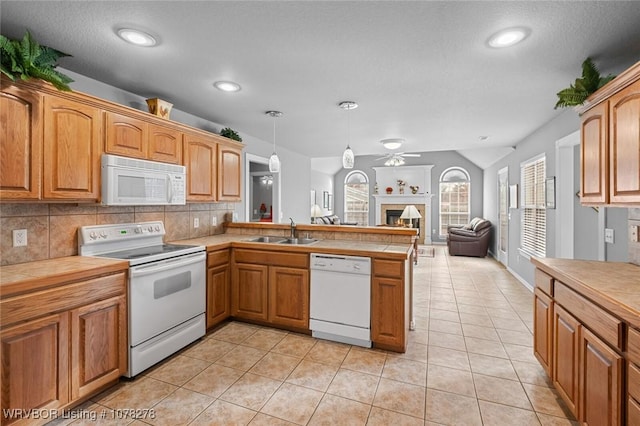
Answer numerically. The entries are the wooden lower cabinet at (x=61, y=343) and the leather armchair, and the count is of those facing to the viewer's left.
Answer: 1

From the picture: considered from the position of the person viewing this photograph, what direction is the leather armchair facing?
facing to the left of the viewer

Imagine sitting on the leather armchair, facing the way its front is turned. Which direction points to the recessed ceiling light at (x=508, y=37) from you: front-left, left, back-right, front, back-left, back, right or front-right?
left

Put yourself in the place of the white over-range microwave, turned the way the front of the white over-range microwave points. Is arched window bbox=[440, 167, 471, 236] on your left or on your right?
on your left

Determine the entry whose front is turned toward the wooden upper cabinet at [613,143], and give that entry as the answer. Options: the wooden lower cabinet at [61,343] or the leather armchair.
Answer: the wooden lower cabinet

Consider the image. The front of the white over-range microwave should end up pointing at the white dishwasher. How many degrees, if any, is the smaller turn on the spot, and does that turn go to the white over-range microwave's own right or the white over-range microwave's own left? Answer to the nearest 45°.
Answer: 0° — it already faces it

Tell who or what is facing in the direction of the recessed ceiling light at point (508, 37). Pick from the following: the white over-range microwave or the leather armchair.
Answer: the white over-range microwave

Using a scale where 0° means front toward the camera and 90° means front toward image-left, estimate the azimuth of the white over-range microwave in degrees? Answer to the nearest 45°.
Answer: approximately 315°

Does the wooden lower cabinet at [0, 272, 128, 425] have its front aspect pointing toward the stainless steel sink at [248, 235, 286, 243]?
no

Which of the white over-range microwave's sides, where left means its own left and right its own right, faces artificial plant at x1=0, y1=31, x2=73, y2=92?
right

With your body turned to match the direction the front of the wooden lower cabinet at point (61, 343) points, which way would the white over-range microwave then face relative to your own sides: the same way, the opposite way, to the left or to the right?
the same way

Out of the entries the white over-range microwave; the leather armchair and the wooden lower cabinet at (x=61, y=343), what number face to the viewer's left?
1

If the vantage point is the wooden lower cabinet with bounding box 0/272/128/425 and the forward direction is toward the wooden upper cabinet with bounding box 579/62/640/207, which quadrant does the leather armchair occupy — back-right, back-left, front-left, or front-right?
front-left

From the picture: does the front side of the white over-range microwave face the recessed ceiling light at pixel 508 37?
yes

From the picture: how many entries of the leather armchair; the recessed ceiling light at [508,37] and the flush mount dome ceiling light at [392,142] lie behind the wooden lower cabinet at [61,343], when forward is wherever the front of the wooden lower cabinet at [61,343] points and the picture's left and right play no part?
0
